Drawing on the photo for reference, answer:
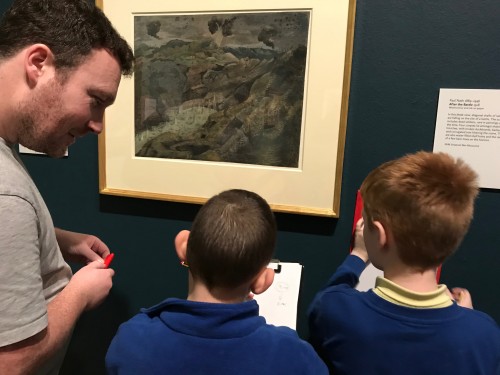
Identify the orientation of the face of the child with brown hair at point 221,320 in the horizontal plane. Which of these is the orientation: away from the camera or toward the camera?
away from the camera

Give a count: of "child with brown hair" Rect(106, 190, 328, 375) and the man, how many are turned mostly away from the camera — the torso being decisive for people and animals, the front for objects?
1

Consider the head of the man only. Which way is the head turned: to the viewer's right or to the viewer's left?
to the viewer's right

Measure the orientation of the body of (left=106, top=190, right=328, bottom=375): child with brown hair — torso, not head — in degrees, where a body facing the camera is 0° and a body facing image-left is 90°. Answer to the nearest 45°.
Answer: approximately 180°

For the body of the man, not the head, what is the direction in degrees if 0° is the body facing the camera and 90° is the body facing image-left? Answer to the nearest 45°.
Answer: approximately 270°

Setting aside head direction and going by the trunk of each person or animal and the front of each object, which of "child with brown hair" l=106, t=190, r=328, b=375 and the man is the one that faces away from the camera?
the child with brown hair

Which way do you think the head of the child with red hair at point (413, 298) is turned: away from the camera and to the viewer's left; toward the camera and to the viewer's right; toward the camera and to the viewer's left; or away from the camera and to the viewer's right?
away from the camera and to the viewer's left

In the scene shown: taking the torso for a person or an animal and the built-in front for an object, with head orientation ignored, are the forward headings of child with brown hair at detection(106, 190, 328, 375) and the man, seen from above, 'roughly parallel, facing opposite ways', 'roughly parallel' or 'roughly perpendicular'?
roughly perpendicular
